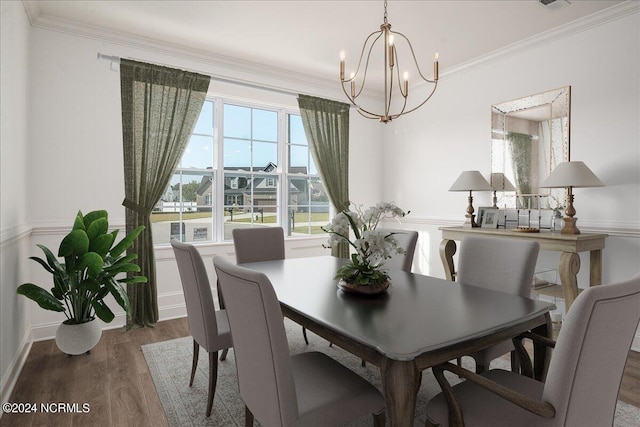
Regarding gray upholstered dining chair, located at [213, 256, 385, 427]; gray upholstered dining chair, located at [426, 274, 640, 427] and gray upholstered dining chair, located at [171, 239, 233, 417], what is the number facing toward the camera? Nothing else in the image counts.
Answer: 0

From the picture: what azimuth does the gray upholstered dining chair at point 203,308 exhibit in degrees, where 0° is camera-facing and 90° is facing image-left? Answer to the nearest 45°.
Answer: approximately 225°

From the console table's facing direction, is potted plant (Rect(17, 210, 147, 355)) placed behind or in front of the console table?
in front

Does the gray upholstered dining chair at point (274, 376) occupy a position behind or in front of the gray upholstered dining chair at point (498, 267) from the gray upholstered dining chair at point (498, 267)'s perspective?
in front

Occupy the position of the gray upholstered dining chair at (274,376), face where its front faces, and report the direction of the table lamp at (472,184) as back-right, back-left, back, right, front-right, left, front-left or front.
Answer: front

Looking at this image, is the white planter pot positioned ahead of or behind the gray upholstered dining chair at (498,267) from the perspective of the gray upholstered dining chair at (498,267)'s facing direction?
ahead

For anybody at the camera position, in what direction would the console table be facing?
facing the viewer and to the left of the viewer

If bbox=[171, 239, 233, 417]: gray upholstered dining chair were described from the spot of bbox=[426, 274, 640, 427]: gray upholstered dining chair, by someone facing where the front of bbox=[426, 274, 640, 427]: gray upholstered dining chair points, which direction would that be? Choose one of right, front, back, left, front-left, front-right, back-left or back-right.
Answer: front-left

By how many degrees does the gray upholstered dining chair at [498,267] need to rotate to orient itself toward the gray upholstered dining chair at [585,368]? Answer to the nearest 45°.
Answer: approximately 45° to its left

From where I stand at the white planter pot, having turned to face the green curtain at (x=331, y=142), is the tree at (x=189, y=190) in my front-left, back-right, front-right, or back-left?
front-left

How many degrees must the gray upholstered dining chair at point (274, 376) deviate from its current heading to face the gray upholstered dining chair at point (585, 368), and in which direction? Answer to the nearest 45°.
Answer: approximately 45° to its right

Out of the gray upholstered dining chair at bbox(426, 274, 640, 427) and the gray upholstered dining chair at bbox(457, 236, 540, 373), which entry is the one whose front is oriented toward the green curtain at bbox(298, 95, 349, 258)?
the gray upholstered dining chair at bbox(426, 274, 640, 427)

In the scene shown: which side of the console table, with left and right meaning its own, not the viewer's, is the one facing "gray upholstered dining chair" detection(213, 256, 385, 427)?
front

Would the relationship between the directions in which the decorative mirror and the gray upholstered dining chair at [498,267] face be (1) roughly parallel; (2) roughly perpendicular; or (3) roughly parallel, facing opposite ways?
roughly parallel

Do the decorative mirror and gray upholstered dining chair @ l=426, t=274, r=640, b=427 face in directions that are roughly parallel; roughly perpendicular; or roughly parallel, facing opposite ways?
roughly perpendicular

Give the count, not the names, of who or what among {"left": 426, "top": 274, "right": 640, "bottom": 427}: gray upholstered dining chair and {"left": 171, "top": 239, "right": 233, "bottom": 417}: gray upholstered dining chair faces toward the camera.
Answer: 0

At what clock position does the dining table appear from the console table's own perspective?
The dining table is roughly at 11 o'clock from the console table.

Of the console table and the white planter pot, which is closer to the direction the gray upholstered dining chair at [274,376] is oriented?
the console table
